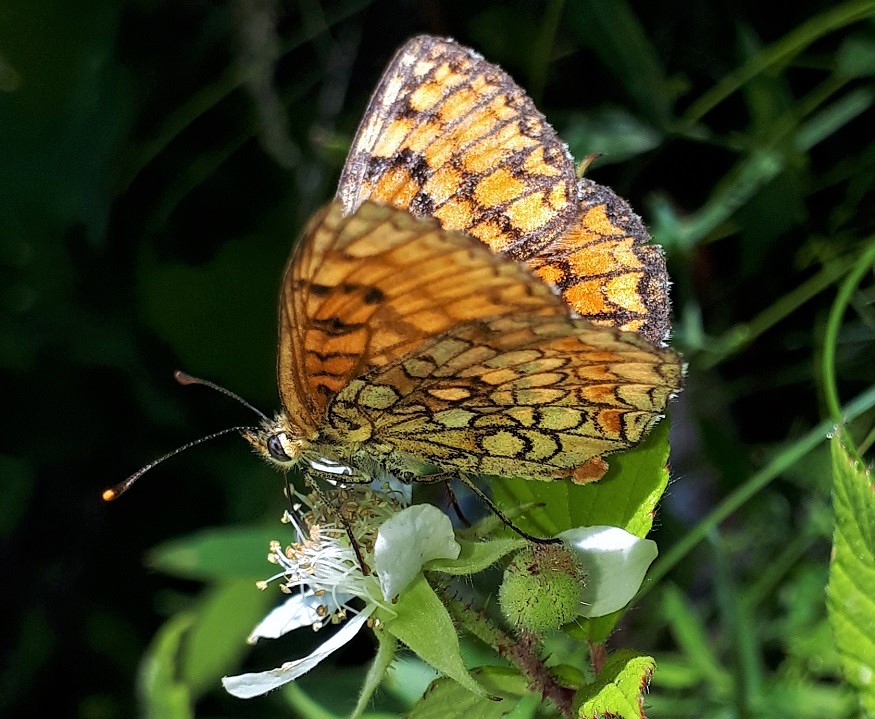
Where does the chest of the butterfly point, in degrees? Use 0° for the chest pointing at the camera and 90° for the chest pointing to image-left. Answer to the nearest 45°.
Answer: approximately 90°
